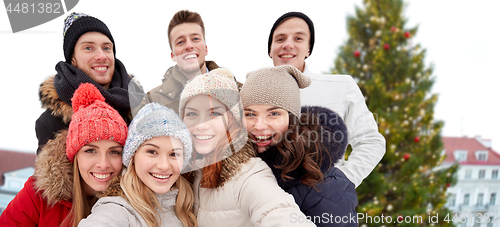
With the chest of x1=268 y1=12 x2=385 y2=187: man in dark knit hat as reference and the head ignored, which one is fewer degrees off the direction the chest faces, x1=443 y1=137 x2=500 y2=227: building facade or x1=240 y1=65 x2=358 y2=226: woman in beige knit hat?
the woman in beige knit hat

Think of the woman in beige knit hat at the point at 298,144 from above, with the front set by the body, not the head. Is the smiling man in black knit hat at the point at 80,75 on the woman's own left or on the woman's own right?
on the woman's own right

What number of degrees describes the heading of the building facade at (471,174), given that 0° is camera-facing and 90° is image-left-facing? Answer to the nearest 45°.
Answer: approximately 0°

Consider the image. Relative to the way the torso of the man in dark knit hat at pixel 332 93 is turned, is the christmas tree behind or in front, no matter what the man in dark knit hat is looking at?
behind

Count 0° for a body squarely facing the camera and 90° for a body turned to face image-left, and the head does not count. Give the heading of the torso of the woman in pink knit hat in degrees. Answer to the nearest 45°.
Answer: approximately 315°

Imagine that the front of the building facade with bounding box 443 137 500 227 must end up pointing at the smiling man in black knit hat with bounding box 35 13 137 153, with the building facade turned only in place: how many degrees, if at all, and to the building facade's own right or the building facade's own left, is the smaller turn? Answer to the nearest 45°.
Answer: approximately 45° to the building facade's own right

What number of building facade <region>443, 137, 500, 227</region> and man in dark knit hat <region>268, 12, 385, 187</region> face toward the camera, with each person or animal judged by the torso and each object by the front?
2

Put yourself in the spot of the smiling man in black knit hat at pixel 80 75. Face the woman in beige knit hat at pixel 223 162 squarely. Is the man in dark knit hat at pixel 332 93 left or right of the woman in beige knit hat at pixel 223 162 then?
left
